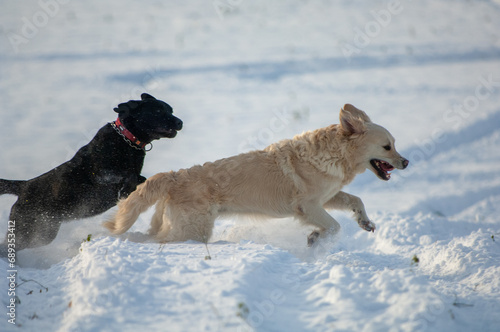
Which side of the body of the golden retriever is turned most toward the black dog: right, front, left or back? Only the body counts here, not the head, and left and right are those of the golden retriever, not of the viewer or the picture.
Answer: back

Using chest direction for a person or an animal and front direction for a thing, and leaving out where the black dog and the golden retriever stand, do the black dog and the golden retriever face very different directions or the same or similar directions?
same or similar directions

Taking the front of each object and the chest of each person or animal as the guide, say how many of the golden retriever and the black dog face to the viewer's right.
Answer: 2

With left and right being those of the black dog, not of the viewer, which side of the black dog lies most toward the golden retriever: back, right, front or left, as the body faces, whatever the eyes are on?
front

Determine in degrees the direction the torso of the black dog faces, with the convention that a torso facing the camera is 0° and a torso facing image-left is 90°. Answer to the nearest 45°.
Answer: approximately 270°

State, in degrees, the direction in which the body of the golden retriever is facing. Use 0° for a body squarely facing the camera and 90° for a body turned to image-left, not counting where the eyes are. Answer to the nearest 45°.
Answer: approximately 270°
